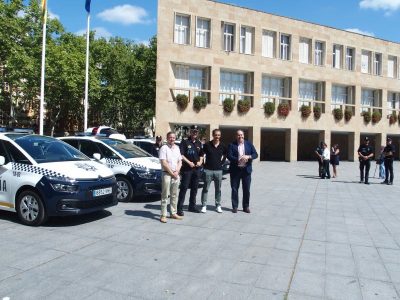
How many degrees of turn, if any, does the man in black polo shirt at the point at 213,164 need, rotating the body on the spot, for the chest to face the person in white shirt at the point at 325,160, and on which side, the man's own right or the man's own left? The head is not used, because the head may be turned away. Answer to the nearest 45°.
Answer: approximately 135° to the man's own left

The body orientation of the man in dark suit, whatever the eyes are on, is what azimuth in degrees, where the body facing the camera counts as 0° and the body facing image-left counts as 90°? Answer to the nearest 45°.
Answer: approximately 0°

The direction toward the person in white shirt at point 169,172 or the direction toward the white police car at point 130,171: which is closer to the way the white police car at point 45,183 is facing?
the person in white shirt

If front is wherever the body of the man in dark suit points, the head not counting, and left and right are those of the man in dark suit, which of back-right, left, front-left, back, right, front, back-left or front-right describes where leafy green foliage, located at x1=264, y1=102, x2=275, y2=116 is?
back

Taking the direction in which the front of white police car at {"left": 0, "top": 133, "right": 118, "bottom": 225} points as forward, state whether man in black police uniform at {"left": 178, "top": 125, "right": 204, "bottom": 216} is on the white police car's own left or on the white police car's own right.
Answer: on the white police car's own left

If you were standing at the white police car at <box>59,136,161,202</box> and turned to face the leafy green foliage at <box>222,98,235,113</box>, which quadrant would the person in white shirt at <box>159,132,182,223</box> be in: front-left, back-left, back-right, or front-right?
back-right

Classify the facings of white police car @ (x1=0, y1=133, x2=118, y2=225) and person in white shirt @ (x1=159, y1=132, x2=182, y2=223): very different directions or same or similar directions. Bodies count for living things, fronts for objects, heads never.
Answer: same or similar directions

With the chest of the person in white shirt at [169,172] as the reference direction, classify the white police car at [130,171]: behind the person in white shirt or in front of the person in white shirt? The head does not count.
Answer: behind

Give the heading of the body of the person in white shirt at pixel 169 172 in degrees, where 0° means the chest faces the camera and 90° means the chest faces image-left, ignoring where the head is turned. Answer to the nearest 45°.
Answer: approximately 315°

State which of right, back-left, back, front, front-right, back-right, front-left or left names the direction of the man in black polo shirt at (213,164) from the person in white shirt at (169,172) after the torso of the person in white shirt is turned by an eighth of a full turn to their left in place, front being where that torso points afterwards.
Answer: front-left

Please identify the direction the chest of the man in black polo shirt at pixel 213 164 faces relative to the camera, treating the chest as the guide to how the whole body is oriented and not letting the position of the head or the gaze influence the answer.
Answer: toward the camera

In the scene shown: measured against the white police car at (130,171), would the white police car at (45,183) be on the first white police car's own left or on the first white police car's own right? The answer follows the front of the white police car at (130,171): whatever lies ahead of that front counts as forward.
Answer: on the first white police car's own right
